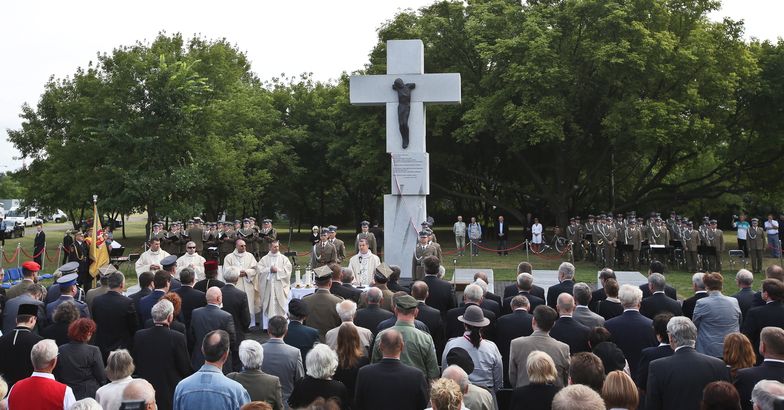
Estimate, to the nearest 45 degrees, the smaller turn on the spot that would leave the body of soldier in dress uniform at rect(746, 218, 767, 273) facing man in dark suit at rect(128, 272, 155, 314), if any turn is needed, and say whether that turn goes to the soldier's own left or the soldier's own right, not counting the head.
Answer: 0° — they already face them

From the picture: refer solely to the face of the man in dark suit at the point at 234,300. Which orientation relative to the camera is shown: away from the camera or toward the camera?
away from the camera

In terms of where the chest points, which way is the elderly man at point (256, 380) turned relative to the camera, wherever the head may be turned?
away from the camera

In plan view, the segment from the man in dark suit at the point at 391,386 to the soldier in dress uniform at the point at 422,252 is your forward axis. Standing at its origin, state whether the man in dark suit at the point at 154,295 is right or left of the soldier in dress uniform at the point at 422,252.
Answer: left

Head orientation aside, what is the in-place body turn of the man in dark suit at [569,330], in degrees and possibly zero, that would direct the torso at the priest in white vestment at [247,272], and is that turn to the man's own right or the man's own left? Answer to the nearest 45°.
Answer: approximately 45° to the man's own left

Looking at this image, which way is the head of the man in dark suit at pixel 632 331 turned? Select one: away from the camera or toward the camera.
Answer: away from the camera

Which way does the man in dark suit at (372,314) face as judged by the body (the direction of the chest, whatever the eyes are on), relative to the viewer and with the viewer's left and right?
facing away from the viewer

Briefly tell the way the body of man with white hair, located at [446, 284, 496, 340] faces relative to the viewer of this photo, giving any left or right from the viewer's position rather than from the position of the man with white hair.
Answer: facing away from the viewer

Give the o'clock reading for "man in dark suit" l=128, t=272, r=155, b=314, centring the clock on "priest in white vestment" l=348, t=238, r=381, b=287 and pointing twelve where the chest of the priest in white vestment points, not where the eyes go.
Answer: The man in dark suit is roughly at 1 o'clock from the priest in white vestment.

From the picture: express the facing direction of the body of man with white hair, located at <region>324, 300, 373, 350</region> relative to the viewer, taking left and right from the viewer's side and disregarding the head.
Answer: facing away from the viewer

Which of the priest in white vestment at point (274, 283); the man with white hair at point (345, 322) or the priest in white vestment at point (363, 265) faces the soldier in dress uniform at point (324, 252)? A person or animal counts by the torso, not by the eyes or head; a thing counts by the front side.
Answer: the man with white hair

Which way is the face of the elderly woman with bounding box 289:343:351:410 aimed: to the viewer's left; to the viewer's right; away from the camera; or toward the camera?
away from the camera

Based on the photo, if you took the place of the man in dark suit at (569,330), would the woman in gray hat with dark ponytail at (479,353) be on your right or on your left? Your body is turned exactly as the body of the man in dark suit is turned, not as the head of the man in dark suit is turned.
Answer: on your left

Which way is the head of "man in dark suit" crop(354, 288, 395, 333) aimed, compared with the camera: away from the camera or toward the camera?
away from the camera

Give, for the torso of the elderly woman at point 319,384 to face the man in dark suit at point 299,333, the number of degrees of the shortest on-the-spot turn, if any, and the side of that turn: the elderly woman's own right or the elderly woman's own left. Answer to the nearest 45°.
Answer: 0° — they already face them

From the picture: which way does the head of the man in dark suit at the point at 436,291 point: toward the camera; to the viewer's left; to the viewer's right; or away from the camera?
away from the camera
